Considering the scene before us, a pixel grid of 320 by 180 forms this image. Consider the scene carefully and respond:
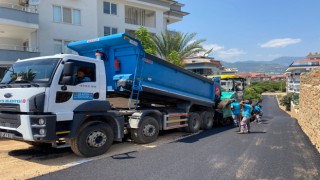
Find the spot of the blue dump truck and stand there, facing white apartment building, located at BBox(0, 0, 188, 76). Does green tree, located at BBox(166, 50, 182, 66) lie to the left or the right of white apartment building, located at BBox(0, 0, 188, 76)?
right

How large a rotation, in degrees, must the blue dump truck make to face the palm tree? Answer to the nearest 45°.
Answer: approximately 135° to its right

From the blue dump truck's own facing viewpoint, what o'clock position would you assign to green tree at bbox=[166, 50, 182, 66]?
The green tree is roughly at 5 o'clock from the blue dump truck.

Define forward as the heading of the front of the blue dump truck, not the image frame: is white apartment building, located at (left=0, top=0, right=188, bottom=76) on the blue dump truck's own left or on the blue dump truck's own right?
on the blue dump truck's own right

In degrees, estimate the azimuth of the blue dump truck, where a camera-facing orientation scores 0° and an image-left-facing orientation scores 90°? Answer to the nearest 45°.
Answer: approximately 45°
